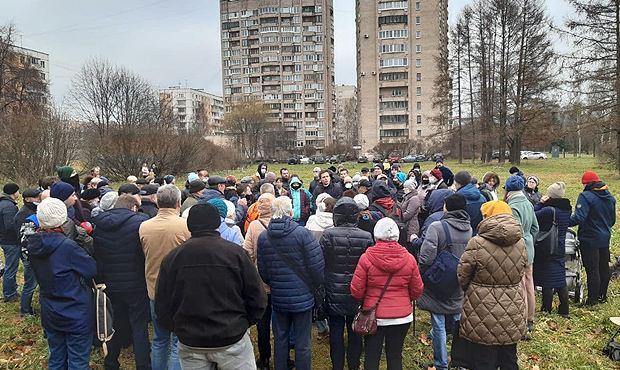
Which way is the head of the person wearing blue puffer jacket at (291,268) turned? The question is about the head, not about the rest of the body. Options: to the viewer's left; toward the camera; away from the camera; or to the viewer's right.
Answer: away from the camera

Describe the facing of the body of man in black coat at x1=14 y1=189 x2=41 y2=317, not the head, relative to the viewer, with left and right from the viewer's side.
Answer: facing to the right of the viewer

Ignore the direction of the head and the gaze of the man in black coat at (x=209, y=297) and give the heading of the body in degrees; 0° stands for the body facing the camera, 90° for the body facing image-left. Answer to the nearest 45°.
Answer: approximately 180°

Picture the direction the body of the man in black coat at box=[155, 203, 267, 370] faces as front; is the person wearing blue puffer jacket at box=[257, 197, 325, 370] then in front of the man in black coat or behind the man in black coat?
in front

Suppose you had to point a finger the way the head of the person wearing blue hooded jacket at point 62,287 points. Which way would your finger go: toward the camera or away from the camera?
away from the camera

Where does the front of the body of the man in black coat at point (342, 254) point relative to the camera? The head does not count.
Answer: away from the camera

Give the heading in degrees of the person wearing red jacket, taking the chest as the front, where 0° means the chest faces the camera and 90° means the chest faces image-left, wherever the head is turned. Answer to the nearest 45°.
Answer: approximately 180°

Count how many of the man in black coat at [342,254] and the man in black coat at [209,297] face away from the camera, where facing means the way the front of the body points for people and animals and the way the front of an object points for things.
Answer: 2

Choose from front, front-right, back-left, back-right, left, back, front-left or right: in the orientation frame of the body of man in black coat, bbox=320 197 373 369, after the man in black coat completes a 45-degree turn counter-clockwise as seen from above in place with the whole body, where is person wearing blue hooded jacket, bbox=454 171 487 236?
right

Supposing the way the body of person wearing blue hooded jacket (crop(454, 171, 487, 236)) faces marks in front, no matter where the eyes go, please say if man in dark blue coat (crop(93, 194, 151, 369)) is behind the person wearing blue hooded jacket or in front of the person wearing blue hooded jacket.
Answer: in front

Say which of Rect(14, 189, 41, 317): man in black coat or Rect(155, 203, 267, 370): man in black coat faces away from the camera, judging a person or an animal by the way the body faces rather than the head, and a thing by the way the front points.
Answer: Rect(155, 203, 267, 370): man in black coat

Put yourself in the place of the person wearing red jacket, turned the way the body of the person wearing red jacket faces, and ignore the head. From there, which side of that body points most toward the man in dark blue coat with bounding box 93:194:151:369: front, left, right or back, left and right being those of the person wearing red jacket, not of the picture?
left

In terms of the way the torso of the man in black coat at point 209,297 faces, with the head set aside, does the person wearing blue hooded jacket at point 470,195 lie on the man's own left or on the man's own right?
on the man's own right

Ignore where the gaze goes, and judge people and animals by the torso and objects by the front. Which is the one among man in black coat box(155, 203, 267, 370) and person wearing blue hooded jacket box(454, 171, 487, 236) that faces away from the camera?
the man in black coat

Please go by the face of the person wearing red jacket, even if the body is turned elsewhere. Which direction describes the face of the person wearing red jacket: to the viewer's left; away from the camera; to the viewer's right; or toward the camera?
away from the camera

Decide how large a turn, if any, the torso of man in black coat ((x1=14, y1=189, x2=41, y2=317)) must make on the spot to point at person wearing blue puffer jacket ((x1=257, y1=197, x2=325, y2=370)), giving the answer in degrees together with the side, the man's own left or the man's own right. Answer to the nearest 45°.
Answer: approximately 45° to the man's own right

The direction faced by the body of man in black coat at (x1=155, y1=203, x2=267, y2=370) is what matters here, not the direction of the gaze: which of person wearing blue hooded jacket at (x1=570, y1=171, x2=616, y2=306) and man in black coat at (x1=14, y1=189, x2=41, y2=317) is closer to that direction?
the man in black coat

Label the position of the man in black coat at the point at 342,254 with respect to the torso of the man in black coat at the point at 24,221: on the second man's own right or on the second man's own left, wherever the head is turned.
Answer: on the second man's own right
